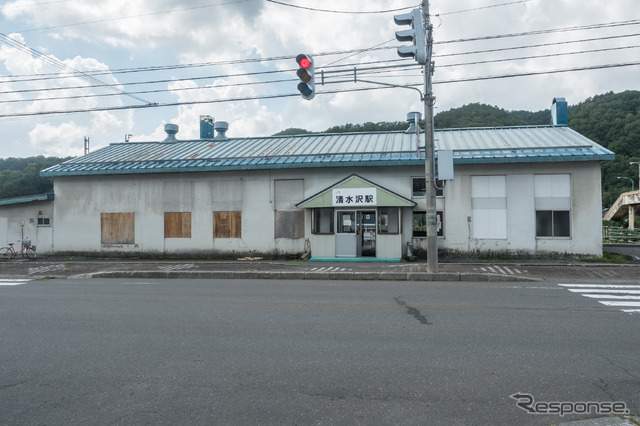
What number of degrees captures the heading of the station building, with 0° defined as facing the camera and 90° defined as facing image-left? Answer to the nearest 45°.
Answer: approximately 0°

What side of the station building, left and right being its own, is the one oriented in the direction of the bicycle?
right

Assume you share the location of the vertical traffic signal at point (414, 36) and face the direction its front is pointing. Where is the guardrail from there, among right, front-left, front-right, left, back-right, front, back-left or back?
back-right

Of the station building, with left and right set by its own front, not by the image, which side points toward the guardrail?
left

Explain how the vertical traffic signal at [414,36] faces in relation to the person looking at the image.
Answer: facing to the left of the viewer
